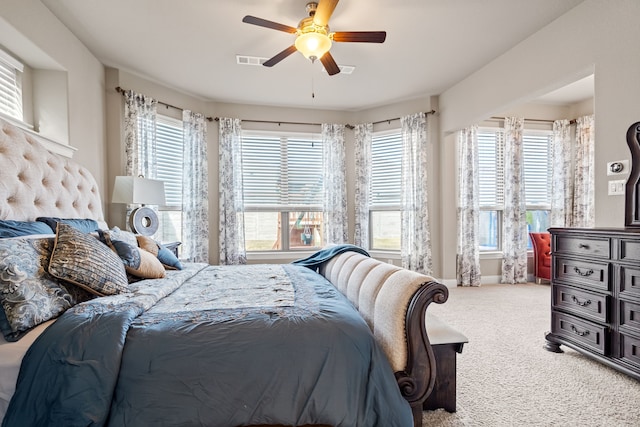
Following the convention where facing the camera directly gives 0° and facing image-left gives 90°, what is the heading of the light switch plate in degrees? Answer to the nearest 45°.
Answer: approximately 45°

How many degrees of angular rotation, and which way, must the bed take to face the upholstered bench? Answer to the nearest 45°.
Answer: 0° — it already faces it

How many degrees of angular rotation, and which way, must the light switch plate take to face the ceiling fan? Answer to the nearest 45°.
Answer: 0° — it already faces it

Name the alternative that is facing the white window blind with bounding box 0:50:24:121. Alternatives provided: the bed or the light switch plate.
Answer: the light switch plate

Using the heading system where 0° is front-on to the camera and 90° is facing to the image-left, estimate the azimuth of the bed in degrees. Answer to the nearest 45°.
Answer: approximately 270°

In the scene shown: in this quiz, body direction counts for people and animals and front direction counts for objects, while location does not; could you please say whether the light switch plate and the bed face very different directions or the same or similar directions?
very different directions

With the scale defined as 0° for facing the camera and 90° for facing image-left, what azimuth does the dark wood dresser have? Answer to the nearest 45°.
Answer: approximately 45°

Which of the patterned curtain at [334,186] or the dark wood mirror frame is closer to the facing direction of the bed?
the dark wood mirror frame

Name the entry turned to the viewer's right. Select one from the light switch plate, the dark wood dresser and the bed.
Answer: the bed

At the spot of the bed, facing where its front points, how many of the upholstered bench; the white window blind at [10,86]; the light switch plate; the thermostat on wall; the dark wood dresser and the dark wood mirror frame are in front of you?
5

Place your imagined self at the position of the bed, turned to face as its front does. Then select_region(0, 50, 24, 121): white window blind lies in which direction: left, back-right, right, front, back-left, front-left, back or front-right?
back-left
